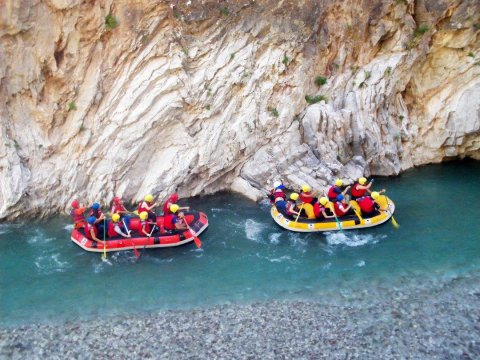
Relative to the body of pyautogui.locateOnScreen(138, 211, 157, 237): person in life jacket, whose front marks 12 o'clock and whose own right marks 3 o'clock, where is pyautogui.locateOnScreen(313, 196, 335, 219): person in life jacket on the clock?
pyautogui.locateOnScreen(313, 196, 335, 219): person in life jacket is roughly at 12 o'clock from pyautogui.locateOnScreen(138, 211, 157, 237): person in life jacket.

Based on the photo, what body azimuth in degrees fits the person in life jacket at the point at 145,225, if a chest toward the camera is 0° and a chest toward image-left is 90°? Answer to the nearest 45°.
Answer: approximately 270°

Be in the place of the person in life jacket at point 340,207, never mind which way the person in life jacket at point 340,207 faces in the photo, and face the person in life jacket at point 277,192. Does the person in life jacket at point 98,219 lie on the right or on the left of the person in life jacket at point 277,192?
left

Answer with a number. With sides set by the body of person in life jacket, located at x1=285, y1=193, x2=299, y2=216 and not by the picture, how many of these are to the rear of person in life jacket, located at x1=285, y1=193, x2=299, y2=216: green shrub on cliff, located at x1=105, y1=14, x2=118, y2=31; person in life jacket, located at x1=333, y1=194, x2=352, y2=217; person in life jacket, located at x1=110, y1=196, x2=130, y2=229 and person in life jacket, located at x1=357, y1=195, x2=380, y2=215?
2

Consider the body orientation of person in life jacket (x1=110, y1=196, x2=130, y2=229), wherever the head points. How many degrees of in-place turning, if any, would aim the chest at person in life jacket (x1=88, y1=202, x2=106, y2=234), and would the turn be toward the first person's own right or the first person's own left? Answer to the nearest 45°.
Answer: approximately 135° to the first person's own right

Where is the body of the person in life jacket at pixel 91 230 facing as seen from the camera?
to the viewer's right
